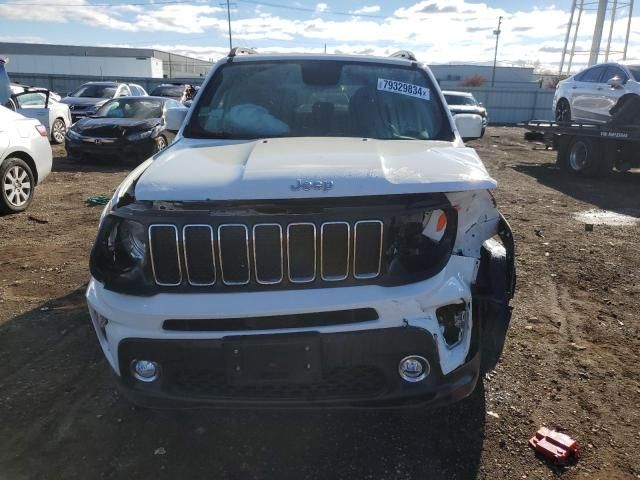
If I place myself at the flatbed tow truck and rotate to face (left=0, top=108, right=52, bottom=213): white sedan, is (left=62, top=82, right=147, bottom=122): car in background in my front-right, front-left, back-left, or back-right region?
front-right

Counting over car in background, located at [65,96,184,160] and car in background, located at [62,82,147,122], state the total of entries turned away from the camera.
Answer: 0

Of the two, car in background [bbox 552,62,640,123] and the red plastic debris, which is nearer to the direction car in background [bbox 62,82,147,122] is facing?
the red plastic debris

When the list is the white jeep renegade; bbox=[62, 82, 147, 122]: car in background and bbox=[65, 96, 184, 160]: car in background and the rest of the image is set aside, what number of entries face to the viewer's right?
0

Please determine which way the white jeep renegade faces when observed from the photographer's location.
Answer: facing the viewer

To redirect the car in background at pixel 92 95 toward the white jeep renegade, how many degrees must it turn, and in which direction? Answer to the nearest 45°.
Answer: approximately 45° to its left

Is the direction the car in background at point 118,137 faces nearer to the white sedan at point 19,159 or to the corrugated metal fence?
the white sedan

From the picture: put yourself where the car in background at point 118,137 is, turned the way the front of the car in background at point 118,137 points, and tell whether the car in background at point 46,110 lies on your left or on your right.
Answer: on your right

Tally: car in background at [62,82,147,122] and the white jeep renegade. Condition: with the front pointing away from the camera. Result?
0

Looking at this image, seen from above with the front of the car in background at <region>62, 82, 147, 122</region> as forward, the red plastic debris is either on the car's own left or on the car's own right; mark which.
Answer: on the car's own left

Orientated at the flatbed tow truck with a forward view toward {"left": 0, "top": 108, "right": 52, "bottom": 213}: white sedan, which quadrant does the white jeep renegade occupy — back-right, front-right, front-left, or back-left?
front-left

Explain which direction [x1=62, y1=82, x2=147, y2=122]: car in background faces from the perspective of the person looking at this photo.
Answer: facing the viewer and to the left of the viewer

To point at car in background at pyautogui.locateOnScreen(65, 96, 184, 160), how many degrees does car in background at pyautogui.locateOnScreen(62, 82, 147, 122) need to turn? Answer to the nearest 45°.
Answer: approximately 45° to its left

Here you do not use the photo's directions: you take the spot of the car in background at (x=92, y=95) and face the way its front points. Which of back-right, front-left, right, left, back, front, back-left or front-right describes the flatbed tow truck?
left

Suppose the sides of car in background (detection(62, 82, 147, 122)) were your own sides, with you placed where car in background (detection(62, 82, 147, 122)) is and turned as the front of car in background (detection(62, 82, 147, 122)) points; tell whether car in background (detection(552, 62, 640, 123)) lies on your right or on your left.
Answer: on your left
